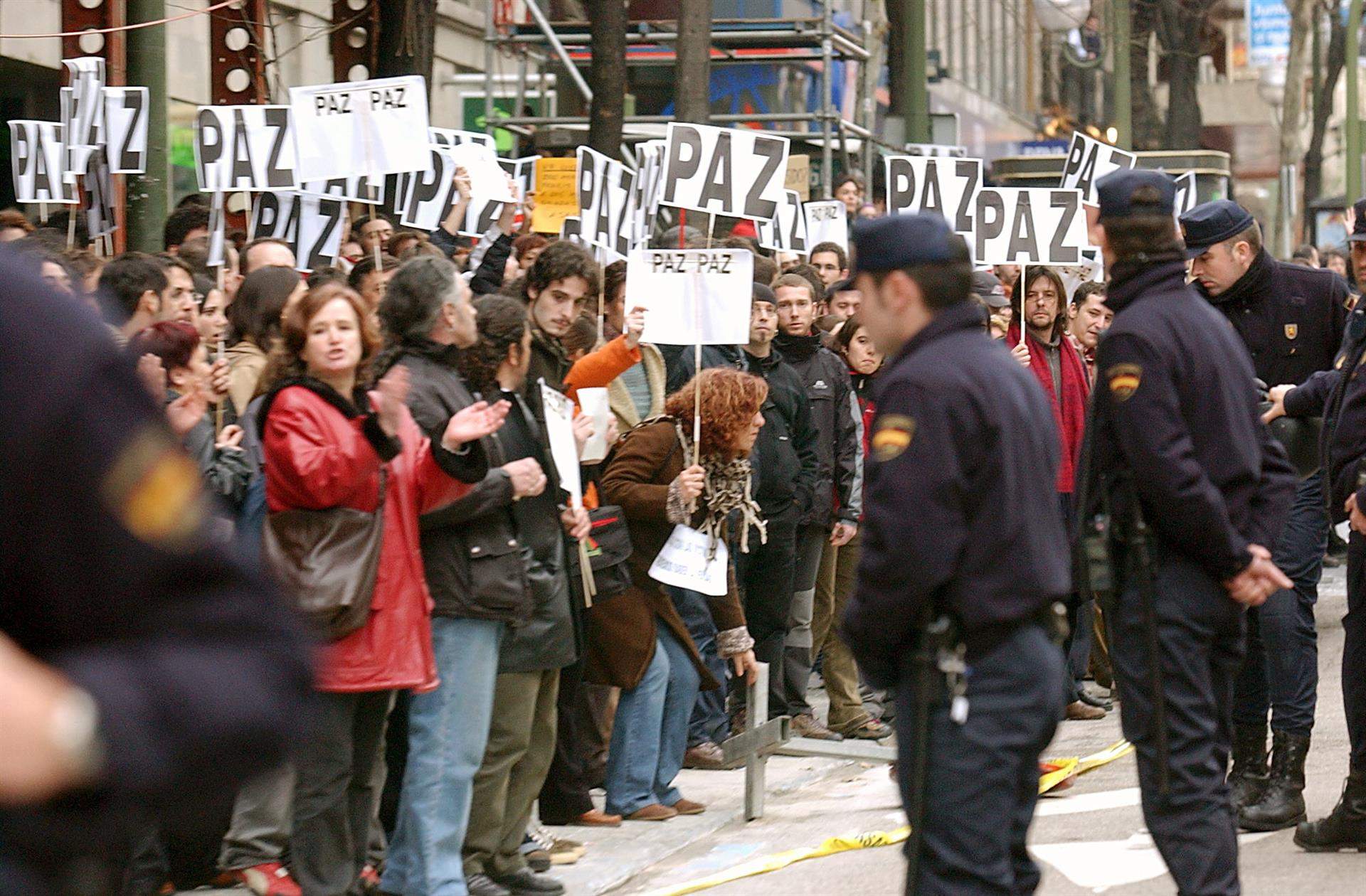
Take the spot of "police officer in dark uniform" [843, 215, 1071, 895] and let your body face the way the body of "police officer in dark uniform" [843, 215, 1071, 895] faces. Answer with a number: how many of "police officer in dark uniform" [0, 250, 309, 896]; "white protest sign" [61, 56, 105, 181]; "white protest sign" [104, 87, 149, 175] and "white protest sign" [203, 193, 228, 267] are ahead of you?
3

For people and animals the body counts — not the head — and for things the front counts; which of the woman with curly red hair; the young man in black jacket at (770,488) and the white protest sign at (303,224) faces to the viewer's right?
the woman with curly red hair

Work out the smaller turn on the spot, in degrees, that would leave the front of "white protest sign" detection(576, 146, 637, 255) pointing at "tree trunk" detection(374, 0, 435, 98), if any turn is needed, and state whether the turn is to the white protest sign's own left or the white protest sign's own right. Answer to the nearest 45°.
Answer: approximately 180°

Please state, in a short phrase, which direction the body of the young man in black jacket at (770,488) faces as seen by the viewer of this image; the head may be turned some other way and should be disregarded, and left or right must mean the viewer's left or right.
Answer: facing the viewer

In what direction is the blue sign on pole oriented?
toward the camera

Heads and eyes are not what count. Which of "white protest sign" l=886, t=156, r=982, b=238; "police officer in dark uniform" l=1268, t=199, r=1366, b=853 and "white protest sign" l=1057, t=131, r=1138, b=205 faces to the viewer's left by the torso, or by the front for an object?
the police officer in dark uniform

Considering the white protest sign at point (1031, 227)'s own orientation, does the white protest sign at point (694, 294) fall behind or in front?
in front

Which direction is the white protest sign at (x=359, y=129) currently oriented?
toward the camera

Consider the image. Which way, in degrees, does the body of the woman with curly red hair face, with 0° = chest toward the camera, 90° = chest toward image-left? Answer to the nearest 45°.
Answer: approximately 270°

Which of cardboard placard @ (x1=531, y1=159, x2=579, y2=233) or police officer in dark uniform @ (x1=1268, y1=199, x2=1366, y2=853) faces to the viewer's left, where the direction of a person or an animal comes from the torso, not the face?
the police officer in dark uniform

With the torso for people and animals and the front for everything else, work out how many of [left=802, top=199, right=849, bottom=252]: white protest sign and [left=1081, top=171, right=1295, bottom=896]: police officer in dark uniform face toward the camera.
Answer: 1

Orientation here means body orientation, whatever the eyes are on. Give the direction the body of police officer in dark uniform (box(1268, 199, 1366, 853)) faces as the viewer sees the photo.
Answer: to the viewer's left

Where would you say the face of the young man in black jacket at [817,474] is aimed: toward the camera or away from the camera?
toward the camera
